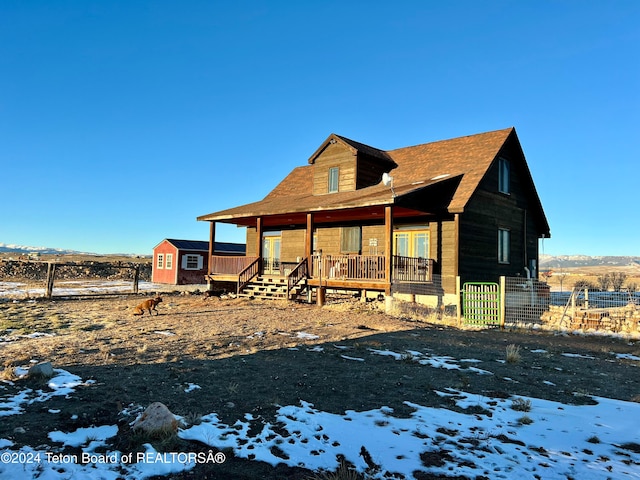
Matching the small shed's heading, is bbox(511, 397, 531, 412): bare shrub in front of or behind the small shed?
in front

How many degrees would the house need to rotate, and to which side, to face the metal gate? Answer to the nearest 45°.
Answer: approximately 90° to its left

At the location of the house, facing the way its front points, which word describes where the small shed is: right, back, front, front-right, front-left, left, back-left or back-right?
right

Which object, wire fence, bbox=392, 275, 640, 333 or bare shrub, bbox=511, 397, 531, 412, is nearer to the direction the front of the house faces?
the bare shrub

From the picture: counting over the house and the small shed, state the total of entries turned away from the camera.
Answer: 0

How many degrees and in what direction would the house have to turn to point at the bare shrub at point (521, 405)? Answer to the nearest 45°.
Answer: approximately 45° to its left

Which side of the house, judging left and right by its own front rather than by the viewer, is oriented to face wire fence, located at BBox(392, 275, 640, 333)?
left

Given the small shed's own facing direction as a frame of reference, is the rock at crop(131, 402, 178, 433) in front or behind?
in front

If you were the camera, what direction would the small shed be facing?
facing the viewer and to the left of the viewer

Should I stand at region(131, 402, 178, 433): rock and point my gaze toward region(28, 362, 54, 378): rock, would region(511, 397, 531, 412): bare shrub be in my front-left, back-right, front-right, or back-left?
back-right
